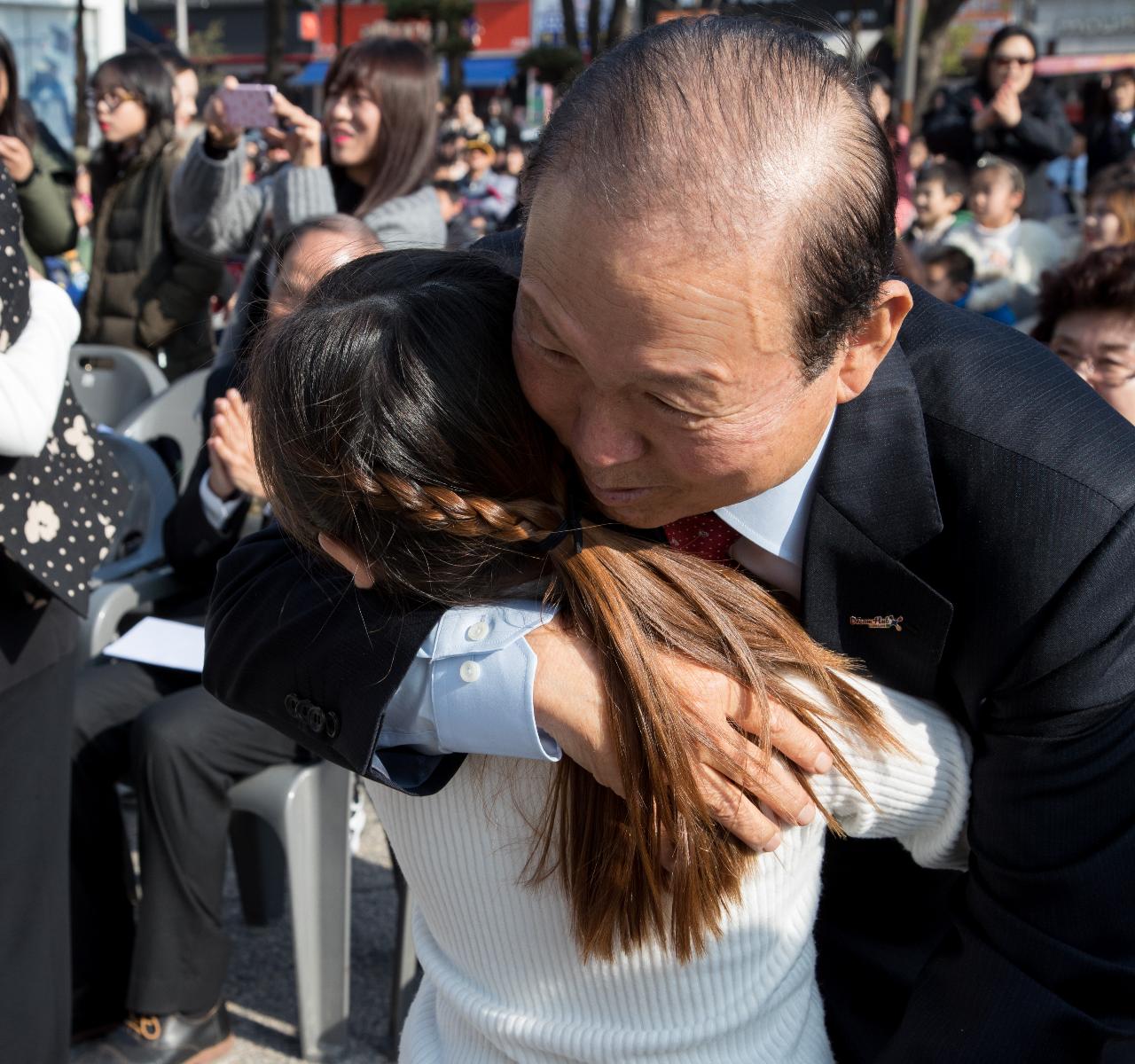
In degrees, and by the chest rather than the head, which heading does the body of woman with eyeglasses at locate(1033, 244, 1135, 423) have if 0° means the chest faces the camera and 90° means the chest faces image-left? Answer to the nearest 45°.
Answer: approximately 45°

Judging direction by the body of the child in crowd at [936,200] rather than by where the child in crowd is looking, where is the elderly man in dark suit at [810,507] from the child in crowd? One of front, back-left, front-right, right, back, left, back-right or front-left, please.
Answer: front-left

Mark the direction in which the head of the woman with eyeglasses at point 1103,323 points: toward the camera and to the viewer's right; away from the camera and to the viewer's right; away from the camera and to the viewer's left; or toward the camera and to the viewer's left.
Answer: toward the camera and to the viewer's left

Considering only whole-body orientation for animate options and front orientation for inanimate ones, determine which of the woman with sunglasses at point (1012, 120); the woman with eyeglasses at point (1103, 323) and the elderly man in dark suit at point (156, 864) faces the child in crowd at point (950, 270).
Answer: the woman with sunglasses

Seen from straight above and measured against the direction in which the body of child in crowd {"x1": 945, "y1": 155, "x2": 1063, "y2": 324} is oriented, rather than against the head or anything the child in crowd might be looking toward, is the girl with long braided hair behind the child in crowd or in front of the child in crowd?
in front

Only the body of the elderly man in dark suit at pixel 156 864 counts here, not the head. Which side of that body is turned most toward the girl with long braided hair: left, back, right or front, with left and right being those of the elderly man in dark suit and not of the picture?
left

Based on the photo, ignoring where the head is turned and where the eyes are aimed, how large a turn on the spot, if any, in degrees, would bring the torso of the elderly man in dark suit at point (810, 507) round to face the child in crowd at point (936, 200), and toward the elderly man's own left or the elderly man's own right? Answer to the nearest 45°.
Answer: approximately 135° to the elderly man's own right

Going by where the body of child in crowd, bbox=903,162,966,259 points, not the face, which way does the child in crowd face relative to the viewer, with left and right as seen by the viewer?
facing the viewer and to the left of the viewer

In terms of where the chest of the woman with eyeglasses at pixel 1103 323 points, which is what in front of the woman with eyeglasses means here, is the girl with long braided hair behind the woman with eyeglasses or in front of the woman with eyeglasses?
in front
